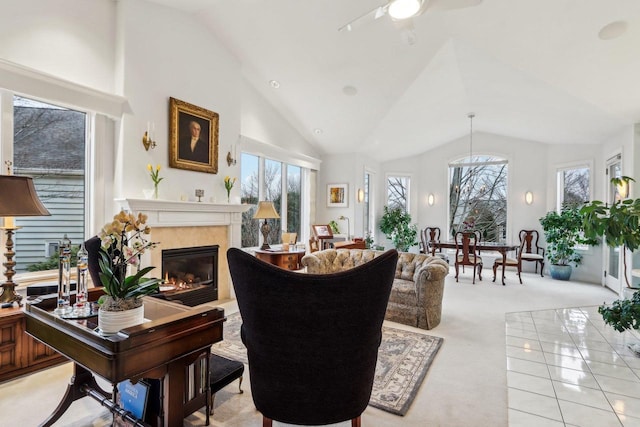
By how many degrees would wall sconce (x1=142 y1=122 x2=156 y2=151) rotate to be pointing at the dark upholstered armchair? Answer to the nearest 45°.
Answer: approximately 45° to its right

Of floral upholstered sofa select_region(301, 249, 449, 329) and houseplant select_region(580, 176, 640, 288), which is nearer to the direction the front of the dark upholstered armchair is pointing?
the floral upholstered sofa

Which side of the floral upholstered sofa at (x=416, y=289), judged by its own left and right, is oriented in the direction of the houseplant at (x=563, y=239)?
back

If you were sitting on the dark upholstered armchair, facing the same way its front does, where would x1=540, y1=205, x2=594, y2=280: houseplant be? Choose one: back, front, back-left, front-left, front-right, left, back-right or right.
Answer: front-right

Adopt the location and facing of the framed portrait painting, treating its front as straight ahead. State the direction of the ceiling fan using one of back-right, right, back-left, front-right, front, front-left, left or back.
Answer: front

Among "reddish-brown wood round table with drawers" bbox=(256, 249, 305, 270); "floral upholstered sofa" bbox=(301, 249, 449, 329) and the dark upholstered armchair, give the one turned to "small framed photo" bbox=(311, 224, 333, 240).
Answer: the dark upholstered armchair

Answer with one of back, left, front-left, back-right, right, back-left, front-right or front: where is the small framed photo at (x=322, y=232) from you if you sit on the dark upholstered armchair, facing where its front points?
front

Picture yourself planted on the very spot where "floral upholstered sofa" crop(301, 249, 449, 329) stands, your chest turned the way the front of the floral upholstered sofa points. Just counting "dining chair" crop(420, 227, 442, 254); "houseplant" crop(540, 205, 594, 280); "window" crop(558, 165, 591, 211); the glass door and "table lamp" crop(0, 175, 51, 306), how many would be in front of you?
1

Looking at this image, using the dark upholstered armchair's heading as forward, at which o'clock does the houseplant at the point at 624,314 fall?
The houseplant is roughly at 2 o'clock from the dark upholstered armchair.

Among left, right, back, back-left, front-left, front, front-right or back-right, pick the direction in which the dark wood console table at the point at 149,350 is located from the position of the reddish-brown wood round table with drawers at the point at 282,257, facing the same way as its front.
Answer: front-right

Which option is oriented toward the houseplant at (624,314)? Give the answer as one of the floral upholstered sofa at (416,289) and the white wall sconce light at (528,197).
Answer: the white wall sconce light

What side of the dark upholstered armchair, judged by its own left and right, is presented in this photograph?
back

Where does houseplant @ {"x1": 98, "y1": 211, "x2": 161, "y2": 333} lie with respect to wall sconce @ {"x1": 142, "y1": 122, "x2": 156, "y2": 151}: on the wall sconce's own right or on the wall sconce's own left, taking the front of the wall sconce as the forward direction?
on the wall sconce's own right

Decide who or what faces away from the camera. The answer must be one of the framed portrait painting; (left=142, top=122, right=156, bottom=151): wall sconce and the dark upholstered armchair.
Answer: the dark upholstered armchair

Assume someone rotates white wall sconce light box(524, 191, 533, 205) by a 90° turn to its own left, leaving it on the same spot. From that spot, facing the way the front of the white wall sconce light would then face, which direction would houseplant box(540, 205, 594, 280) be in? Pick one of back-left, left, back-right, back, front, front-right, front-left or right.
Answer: front-right

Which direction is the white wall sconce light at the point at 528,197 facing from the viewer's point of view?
toward the camera

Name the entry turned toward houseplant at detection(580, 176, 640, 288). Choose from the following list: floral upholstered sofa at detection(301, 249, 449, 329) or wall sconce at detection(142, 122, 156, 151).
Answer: the wall sconce

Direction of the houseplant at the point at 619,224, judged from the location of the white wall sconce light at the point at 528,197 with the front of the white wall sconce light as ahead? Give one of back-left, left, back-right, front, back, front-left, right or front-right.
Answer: front
